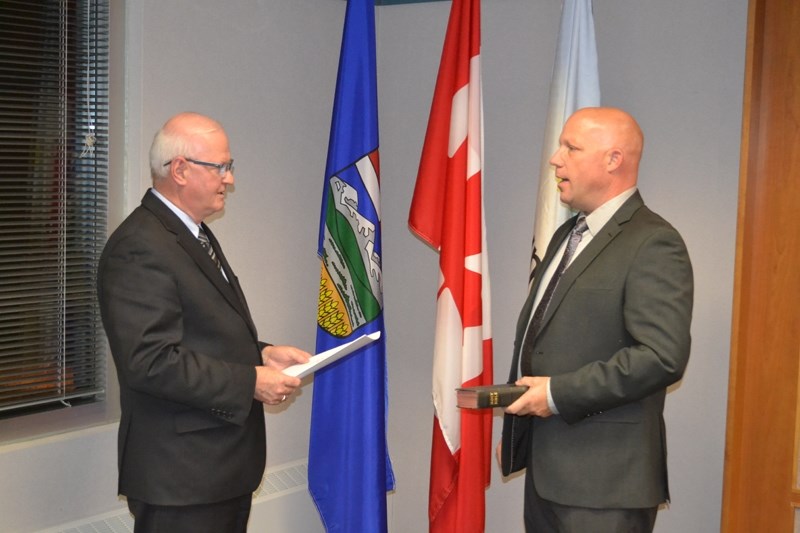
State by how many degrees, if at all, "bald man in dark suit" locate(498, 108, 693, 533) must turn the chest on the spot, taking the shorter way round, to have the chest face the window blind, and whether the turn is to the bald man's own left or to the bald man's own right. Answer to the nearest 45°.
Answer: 0° — they already face it

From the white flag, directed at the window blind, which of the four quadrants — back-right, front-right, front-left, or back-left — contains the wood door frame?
back-left

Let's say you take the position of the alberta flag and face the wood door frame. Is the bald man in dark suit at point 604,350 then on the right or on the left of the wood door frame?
right

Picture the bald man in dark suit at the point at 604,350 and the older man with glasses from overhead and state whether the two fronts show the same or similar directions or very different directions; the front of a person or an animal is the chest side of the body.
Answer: very different directions

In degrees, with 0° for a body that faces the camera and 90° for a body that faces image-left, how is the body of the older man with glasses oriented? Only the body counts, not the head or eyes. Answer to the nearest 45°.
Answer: approximately 270°

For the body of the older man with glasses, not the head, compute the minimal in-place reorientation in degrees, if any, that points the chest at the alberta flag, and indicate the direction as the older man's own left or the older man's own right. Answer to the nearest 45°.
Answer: approximately 45° to the older man's own left

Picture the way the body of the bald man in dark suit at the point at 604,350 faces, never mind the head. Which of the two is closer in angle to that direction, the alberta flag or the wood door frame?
the alberta flag

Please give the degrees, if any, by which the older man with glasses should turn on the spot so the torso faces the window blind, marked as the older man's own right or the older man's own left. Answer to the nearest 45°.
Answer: approximately 135° to the older man's own left

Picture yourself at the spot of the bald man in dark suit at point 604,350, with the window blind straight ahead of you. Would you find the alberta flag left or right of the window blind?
right

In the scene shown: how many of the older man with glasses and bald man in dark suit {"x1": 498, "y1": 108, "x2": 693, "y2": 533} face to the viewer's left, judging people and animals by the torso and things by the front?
1

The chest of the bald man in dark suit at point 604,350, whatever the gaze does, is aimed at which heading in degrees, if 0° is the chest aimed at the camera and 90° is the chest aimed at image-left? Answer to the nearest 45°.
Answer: approximately 90°

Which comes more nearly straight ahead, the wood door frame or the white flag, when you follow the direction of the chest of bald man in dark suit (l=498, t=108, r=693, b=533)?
the white flag
